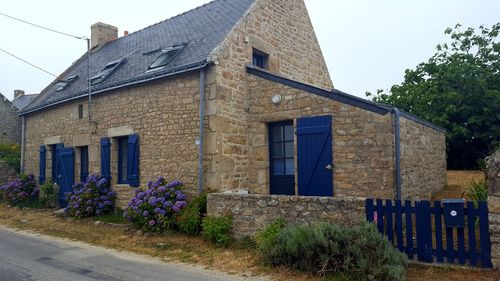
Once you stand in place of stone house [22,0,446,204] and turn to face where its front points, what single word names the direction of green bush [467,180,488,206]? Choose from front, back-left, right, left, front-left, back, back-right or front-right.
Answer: left

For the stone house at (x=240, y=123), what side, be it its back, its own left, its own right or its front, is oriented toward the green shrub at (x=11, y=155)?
right

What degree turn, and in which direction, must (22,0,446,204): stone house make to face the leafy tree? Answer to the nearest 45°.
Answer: approximately 180°

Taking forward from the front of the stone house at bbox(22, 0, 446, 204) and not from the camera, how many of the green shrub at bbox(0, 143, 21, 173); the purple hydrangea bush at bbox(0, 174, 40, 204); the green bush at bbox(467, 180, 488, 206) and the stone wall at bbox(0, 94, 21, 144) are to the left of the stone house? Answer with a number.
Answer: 1

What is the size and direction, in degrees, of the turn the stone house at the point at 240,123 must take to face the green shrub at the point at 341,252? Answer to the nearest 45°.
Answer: approximately 45° to its left

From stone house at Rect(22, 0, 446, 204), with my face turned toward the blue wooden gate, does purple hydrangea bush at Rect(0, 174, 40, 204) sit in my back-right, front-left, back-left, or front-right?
back-right

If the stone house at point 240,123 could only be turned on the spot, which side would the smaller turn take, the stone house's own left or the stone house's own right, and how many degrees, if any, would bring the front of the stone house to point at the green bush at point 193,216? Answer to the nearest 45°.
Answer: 0° — it already faces it

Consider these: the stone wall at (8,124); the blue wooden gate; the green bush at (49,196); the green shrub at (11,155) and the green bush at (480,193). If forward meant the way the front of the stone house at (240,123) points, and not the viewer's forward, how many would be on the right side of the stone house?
3

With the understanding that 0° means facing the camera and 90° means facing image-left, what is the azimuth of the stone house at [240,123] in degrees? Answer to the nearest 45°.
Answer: approximately 45°

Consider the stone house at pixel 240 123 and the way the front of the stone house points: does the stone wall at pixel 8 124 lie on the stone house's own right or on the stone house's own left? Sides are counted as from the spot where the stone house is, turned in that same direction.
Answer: on the stone house's own right

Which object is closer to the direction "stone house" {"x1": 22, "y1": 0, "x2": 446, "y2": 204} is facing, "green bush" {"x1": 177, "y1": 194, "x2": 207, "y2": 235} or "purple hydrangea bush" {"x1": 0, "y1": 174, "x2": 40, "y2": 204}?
the green bush

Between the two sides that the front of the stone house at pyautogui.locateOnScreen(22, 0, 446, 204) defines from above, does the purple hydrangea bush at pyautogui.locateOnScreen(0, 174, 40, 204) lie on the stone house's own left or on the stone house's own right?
on the stone house's own right

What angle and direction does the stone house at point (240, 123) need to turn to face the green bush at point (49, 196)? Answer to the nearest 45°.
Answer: approximately 90° to its right
